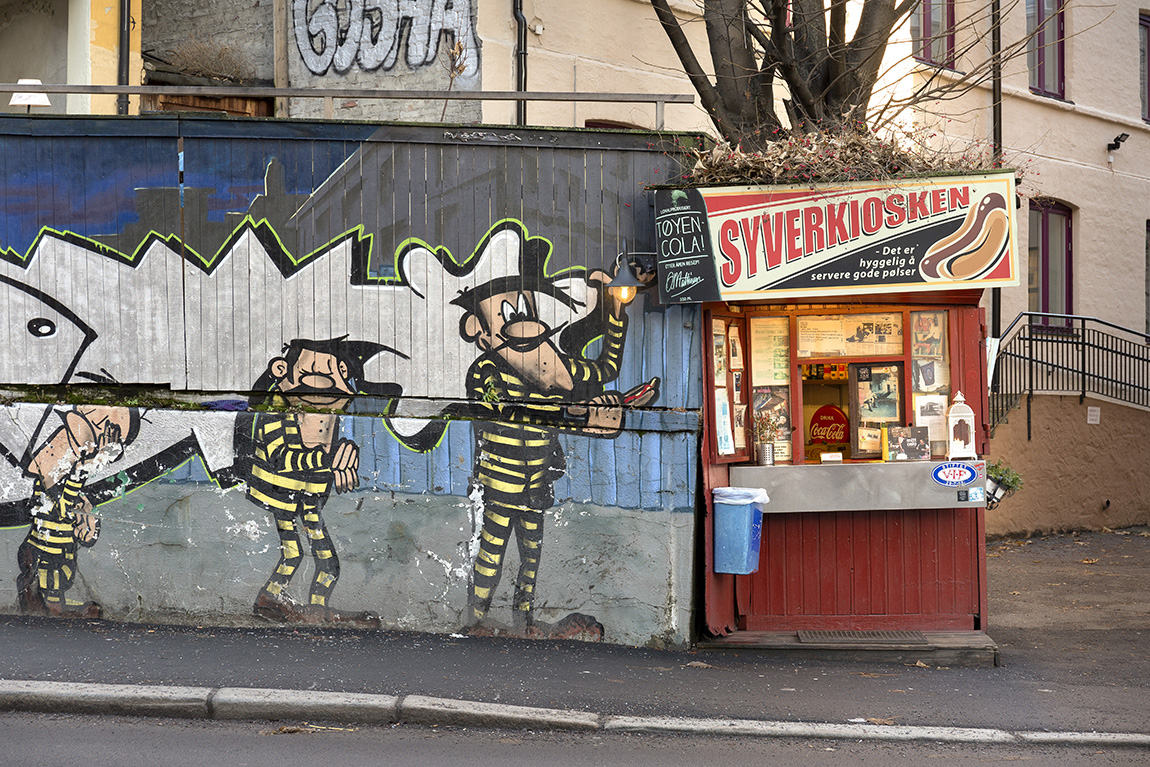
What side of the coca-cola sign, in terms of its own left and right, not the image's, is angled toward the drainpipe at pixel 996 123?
back

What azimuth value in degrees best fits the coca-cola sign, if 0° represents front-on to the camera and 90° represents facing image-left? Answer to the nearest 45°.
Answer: approximately 0°

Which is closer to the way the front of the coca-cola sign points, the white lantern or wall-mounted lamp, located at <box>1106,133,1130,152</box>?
the white lantern

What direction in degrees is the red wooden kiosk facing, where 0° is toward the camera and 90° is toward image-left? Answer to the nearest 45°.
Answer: approximately 0°

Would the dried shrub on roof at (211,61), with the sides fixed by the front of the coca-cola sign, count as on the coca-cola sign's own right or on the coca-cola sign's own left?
on the coca-cola sign's own right

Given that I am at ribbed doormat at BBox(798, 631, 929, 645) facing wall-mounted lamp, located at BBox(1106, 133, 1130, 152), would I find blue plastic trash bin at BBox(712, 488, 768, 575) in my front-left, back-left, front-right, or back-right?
back-left

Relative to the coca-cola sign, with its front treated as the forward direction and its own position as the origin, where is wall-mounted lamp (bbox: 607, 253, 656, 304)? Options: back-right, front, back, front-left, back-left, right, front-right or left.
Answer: front-right

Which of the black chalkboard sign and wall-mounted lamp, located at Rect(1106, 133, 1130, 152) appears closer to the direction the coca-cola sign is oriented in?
the black chalkboard sign

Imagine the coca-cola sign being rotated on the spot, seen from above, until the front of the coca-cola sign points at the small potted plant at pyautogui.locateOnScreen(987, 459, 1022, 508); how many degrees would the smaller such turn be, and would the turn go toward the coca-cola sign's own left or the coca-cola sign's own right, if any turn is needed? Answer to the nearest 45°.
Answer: approximately 90° to the coca-cola sign's own left
